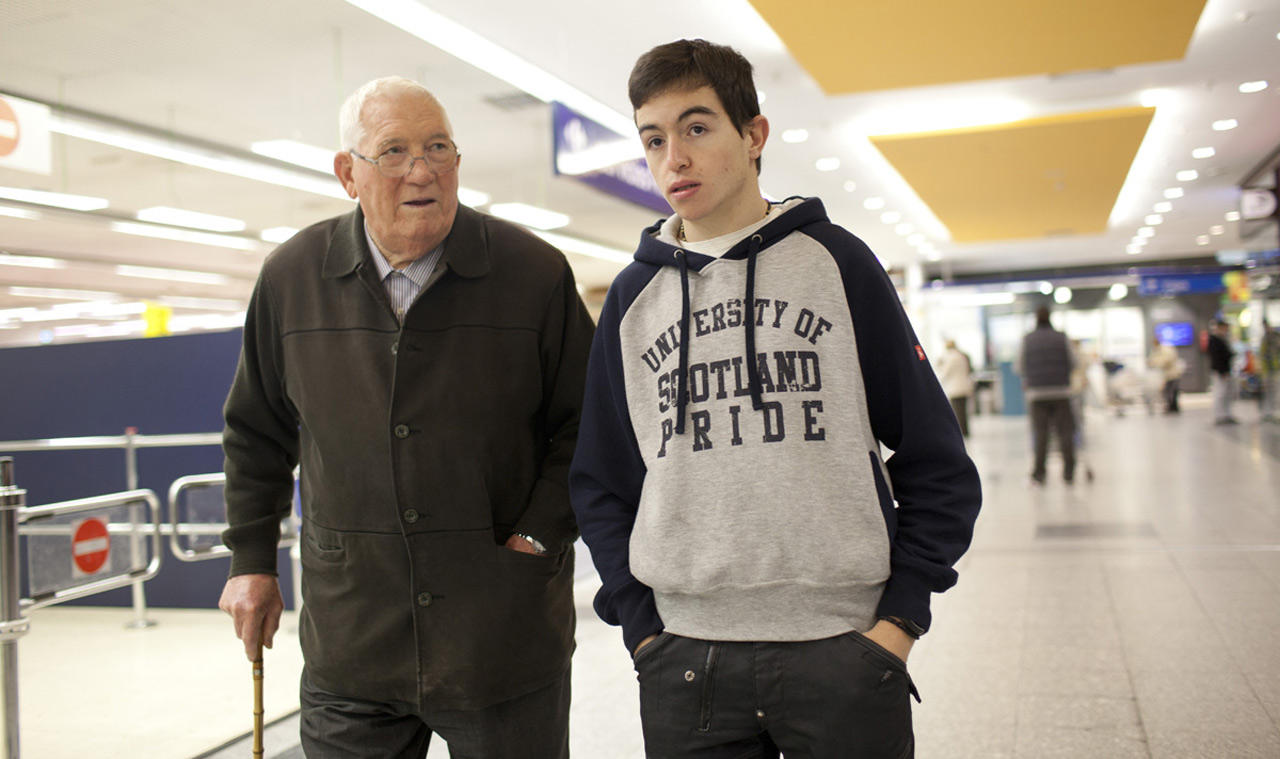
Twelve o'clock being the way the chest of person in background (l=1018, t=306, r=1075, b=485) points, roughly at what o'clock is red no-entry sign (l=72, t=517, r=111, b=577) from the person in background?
The red no-entry sign is roughly at 7 o'clock from the person in background.

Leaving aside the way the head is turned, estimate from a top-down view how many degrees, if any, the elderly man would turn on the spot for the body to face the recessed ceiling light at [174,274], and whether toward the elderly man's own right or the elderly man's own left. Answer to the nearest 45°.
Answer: approximately 180°

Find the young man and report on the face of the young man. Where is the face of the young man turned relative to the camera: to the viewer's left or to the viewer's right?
to the viewer's left

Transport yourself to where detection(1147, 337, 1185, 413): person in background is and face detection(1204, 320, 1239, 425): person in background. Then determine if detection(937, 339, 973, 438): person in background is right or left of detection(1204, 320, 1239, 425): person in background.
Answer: right

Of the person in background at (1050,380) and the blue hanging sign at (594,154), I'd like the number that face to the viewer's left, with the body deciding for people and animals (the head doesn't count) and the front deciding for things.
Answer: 0

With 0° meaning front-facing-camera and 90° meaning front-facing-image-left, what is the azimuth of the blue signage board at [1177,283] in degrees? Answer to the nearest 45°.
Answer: approximately 0°

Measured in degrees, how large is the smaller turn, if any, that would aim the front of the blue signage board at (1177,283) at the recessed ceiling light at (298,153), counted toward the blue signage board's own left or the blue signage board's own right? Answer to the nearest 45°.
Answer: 0° — it already faces it

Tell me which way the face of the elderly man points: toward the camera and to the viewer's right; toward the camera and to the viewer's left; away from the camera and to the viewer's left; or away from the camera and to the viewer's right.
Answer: toward the camera and to the viewer's right

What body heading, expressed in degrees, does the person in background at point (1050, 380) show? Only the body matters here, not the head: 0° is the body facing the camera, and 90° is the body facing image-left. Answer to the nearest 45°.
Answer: approximately 180°
